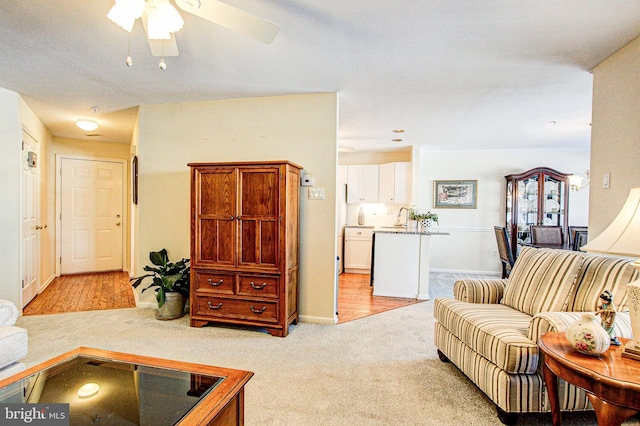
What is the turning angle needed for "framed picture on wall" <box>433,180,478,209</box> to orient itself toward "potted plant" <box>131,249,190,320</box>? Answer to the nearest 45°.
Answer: approximately 45° to its right

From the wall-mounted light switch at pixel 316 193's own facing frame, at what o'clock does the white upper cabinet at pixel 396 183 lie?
The white upper cabinet is roughly at 7 o'clock from the wall-mounted light switch.

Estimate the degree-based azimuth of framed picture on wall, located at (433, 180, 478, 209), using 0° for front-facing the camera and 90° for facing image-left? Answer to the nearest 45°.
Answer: approximately 0°

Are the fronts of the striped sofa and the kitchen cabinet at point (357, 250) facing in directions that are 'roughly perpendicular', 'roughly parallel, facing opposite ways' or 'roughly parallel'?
roughly perpendicular

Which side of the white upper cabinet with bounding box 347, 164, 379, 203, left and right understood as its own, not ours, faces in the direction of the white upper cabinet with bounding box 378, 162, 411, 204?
left

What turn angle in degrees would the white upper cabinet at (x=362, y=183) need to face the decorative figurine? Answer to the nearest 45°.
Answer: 0° — it already faces it

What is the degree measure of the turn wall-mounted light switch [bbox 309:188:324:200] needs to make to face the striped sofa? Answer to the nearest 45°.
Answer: approximately 45° to its left

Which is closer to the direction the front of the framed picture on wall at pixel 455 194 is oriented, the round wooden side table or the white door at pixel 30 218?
the round wooden side table

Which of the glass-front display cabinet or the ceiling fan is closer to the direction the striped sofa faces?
the ceiling fan

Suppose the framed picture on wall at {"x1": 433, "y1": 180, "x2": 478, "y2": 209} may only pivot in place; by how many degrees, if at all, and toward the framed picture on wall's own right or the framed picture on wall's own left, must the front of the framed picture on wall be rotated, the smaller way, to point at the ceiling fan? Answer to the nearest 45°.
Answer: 0° — it already faces it

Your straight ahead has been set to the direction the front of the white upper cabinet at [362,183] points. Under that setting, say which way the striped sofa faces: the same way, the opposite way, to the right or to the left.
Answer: to the right

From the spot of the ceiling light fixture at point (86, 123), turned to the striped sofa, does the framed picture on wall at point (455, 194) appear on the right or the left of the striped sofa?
left
